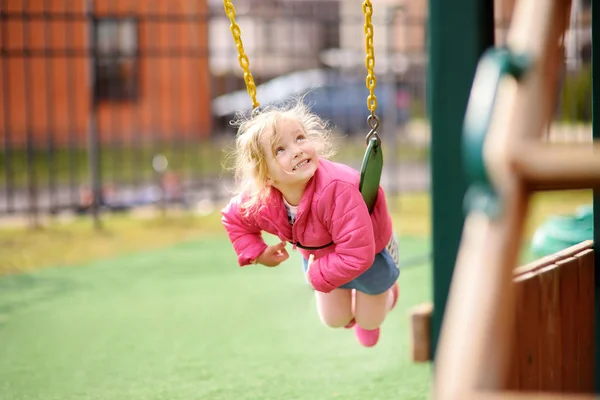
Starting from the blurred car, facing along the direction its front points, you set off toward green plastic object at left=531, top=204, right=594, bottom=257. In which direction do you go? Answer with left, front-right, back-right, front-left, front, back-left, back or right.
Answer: left

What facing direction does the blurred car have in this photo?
to the viewer's left

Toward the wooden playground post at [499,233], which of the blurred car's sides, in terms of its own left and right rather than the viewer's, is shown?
left

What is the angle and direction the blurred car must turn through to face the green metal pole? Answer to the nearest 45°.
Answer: approximately 90° to its left

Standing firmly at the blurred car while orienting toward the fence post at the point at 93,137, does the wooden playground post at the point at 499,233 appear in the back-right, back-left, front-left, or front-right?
front-left

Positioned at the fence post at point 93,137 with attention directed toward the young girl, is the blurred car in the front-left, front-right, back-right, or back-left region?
back-left

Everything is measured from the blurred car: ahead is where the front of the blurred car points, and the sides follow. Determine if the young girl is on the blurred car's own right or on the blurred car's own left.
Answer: on the blurred car's own left
